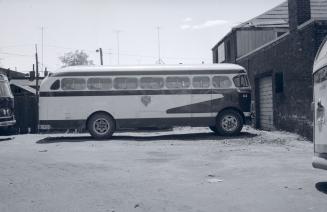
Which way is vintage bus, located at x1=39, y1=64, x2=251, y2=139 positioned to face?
to the viewer's right

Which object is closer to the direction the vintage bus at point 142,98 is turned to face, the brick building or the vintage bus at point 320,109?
the brick building

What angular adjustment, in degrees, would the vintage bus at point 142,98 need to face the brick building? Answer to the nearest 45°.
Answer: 0° — it already faces it

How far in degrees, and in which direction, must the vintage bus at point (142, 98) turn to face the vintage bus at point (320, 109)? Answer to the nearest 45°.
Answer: approximately 90° to its right
